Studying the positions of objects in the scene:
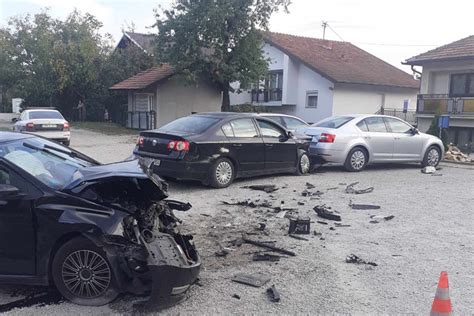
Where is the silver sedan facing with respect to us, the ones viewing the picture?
facing away from the viewer and to the right of the viewer

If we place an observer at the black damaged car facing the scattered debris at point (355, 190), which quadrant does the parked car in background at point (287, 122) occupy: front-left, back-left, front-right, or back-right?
front-left

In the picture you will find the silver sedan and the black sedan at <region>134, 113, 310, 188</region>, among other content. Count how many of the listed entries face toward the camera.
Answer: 0

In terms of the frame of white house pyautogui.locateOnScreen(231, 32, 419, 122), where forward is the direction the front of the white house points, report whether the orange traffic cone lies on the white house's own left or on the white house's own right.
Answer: on the white house's own left

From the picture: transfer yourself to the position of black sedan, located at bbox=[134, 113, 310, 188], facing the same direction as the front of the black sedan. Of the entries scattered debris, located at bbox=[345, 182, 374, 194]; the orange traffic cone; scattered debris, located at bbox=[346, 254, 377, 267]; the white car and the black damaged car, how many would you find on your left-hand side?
1

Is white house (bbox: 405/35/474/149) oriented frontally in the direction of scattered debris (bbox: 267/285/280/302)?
yes

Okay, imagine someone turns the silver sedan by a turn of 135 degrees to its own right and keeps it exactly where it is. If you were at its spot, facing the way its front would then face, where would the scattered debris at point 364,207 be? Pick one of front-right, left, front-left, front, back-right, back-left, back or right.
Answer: front

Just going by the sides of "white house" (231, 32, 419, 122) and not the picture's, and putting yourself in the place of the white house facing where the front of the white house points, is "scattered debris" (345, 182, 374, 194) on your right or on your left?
on your left

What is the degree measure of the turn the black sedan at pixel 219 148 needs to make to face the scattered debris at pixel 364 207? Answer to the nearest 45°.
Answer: approximately 90° to its right

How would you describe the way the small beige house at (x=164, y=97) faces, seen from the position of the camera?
facing the viewer and to the left of the viewer

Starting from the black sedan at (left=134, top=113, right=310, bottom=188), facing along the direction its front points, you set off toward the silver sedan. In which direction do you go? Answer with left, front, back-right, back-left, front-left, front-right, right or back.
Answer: front

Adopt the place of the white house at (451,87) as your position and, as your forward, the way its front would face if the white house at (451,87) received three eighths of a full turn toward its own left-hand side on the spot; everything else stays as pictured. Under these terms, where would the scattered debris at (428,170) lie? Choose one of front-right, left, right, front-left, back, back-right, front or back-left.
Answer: back-right

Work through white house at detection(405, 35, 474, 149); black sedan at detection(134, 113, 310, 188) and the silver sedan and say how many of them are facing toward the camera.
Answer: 1

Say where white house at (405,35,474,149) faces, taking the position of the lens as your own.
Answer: facing the viewer

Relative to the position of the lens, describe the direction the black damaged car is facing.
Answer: facing the viewer and to the right of the viewer

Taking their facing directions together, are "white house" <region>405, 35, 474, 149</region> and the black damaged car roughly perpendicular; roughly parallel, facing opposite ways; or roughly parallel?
roughly perpendicular

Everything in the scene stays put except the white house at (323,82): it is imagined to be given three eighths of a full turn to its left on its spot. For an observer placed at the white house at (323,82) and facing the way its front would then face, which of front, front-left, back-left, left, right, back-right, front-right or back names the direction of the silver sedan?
right

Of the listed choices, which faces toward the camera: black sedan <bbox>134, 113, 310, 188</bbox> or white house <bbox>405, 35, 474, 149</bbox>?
the white house

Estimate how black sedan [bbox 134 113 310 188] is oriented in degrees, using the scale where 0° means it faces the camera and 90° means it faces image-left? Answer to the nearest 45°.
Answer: approximately 225°

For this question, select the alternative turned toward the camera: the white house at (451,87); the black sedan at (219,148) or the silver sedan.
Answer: the white house

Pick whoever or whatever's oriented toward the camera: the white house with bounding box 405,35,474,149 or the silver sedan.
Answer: the white house
